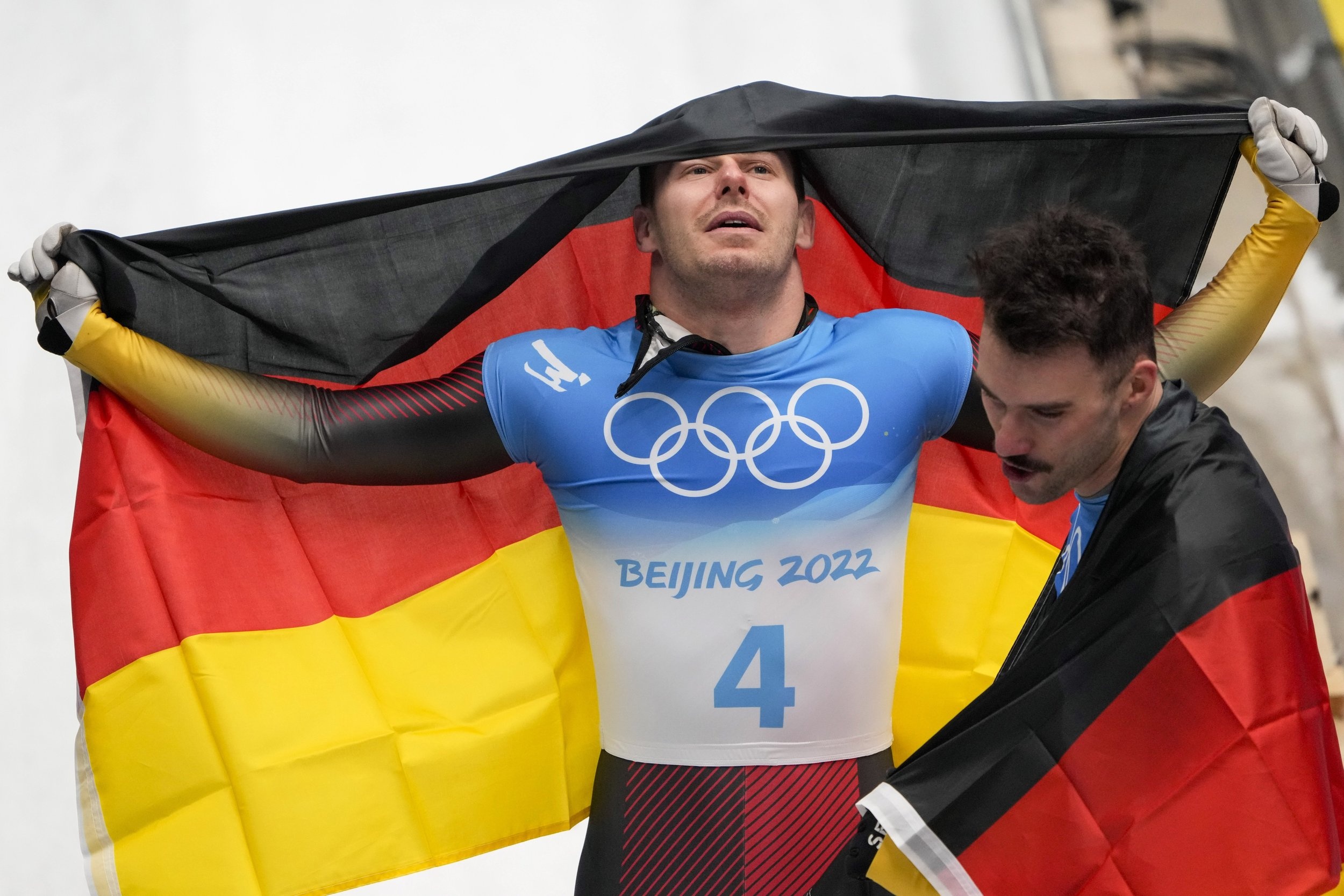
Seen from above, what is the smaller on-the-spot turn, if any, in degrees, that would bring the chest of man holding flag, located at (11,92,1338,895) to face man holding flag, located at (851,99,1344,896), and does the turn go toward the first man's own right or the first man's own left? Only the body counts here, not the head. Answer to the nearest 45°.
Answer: approximately 45° to the first man's own left

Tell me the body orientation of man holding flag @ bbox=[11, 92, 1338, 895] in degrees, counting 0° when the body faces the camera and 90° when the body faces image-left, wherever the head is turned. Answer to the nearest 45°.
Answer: approximately 0°

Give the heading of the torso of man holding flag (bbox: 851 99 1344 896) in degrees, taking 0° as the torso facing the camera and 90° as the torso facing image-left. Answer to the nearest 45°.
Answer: approximately 45°
